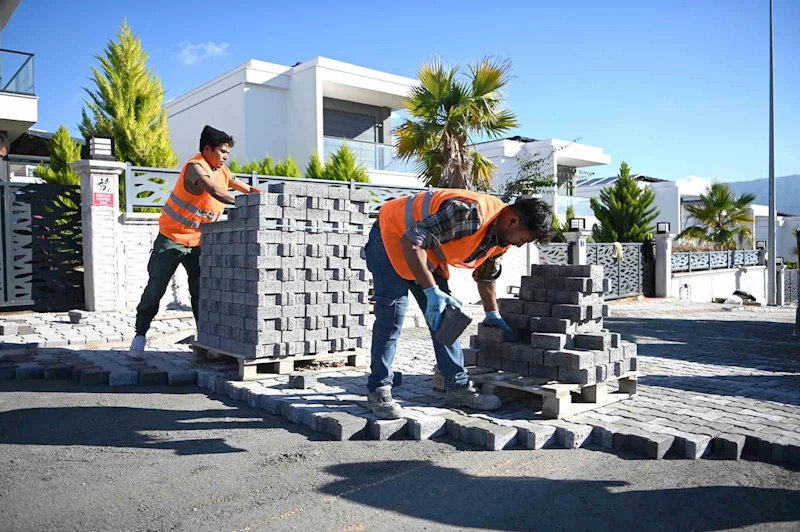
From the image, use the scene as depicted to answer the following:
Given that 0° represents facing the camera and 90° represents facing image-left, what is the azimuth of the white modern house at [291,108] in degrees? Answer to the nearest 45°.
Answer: approximately 315°

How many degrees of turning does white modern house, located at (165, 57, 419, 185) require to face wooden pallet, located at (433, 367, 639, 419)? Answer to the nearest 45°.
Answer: approximately 45° to its right

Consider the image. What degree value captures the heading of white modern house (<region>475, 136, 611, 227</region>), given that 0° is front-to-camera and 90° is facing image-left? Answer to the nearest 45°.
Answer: approximately 315°

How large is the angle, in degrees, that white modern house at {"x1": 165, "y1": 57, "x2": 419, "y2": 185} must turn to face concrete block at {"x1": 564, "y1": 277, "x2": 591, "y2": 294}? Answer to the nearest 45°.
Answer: approximately 45° to its right

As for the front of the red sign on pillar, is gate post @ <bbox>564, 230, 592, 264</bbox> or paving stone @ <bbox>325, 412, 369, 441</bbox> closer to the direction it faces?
the paving stone

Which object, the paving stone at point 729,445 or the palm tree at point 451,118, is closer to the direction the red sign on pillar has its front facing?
the paving stone

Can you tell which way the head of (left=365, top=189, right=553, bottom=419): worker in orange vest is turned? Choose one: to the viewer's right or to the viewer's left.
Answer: to the viewer's right

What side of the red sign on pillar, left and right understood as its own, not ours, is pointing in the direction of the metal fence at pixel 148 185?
left

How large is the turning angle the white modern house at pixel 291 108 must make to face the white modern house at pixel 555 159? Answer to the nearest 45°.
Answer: approximately 90° to its left
